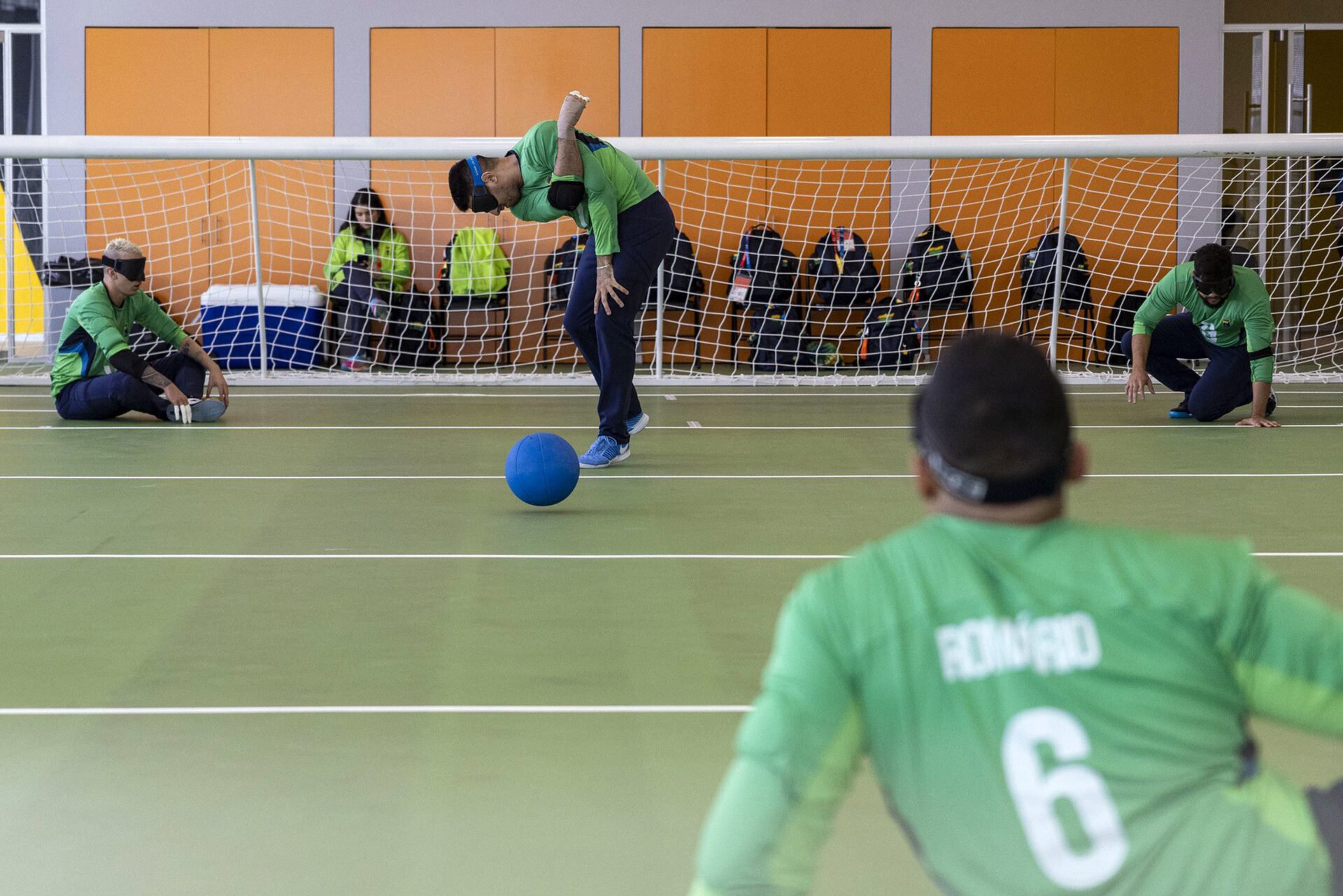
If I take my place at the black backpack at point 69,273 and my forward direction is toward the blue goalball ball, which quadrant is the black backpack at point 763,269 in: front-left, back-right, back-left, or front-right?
front-left

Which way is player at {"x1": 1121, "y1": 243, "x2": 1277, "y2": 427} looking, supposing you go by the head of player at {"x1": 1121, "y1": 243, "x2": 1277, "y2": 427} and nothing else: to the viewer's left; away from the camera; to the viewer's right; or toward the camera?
toward the camera

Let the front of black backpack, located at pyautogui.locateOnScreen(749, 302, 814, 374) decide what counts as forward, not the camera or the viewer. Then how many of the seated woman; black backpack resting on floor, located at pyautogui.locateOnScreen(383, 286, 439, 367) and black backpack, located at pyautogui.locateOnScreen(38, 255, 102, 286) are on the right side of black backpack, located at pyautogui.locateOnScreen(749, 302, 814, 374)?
3

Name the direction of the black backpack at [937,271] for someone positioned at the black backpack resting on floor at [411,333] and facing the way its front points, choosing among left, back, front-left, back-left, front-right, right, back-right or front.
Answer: left

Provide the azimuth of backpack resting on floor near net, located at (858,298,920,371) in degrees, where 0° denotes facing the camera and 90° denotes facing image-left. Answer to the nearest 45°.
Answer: approximately 0°

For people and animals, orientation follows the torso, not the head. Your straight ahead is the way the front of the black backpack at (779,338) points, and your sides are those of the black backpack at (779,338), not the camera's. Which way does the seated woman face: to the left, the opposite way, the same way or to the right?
the same way

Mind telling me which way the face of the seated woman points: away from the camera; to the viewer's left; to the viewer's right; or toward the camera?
toward the camera

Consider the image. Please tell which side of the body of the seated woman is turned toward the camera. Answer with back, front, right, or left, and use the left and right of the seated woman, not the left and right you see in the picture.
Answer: front

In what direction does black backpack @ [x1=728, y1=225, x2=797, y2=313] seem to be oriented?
toward the camera

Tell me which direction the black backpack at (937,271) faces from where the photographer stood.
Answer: facing the viewer

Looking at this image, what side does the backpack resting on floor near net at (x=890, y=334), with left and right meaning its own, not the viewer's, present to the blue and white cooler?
right

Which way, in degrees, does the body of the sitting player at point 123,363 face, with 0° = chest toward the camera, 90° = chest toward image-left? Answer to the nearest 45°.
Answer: approximately 315°

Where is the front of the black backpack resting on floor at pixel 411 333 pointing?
toward the camera

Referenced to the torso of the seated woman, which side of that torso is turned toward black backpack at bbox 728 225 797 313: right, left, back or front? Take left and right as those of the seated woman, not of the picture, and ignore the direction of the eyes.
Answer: left

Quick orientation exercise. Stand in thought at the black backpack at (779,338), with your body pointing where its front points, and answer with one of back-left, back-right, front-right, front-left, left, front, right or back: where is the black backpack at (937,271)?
left

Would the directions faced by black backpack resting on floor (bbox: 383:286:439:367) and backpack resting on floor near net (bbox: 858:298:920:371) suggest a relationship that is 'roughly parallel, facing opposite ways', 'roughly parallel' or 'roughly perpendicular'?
roughly parallel
